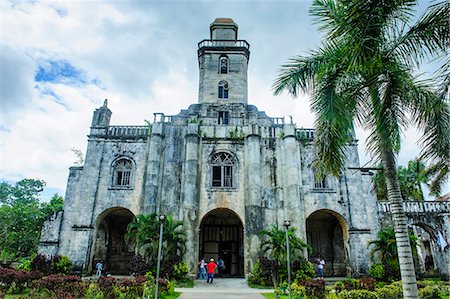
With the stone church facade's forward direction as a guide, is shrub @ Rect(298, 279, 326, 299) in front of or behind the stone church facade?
in front

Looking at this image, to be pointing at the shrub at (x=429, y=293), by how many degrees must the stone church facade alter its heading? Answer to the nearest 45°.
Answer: approximately 45° to its left

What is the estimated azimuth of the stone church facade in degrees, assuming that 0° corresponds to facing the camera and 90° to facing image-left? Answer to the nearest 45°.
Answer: approximately 0°

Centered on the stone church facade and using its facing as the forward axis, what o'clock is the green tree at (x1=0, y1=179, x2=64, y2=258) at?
The green tree is roughly at 4 o'clock from the stone church facade.
